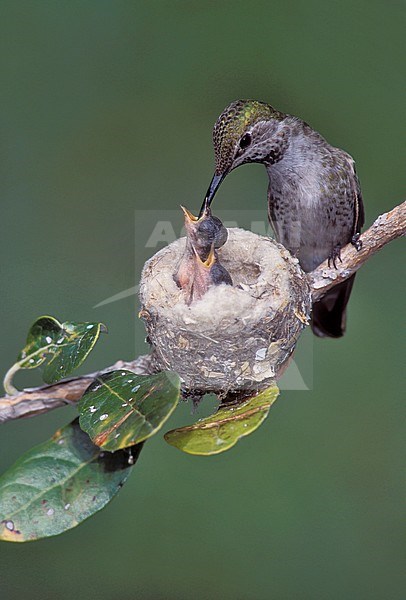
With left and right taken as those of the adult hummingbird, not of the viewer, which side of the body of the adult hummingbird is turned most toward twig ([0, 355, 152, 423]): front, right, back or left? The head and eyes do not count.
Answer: front

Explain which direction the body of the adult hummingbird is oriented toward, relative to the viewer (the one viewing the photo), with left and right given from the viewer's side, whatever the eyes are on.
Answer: facing the viewer and to the left of the viewer

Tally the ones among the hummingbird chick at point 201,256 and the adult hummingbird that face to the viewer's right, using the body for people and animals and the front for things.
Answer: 0

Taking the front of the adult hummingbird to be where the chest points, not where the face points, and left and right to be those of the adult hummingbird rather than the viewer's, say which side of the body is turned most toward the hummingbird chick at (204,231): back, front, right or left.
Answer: front

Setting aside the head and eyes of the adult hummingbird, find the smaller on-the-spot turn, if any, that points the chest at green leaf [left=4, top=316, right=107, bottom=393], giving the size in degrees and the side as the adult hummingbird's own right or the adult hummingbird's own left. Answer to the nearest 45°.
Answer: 0° — it already faces it
